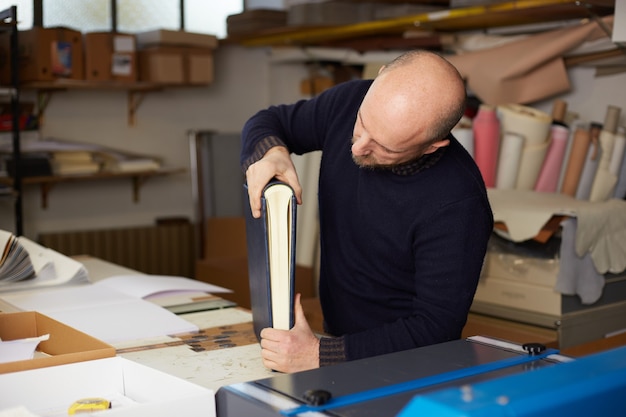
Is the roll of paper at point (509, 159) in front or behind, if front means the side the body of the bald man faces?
behind

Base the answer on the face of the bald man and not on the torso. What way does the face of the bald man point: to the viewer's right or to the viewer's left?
to the viewer's left

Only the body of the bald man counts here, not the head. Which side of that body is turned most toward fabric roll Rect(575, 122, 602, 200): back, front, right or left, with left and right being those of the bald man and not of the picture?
back

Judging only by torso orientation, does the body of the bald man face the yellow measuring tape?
yes

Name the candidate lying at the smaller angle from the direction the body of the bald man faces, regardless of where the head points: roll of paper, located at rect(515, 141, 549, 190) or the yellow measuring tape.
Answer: the yellow measuring tape

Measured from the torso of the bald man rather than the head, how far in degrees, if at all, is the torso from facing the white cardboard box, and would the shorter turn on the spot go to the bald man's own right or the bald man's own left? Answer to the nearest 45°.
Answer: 0° — they already face it

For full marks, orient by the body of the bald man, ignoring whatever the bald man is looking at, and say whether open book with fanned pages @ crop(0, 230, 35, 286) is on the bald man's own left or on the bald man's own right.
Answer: on the bald man's own right

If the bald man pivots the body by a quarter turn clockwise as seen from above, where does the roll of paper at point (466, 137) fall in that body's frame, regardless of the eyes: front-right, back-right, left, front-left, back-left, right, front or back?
front-right

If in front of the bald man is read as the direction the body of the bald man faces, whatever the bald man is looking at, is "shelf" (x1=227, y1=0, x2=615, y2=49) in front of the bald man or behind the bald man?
behind

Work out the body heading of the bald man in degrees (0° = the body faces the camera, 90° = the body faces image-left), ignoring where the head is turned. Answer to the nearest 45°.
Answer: approximately 45°

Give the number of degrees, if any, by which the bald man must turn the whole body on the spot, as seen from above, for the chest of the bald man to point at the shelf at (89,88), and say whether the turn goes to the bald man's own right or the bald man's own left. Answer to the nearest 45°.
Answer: approximately 90° to the bald man's own right
